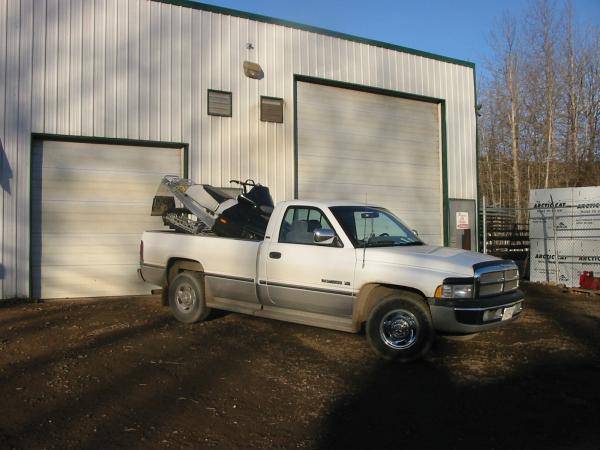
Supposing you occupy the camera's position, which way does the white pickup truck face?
facing the viewer and to the right of the viewer

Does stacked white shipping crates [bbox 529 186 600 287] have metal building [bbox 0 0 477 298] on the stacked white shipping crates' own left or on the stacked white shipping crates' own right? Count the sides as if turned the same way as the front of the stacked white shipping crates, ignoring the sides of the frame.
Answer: on the stacked white shipping crates' own right

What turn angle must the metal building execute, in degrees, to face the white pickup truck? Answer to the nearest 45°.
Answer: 0° — it already faces it

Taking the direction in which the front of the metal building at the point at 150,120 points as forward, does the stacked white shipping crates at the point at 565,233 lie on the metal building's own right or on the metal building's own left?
on the metal building's own left

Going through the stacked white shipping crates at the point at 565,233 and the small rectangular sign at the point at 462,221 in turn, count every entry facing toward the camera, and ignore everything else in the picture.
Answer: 2

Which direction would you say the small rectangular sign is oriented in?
toward the camera

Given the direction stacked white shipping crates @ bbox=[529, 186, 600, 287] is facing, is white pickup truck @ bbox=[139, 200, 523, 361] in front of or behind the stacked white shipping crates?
in front

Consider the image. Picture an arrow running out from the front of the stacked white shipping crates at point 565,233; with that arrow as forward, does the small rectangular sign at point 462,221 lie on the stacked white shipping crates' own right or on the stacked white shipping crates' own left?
on the stacked white shipping crates' own right

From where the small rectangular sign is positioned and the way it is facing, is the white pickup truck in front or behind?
in front

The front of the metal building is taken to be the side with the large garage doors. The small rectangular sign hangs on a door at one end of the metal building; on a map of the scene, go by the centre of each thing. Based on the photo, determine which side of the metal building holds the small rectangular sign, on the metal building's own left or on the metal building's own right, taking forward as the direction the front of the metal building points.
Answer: on the metal building's own left

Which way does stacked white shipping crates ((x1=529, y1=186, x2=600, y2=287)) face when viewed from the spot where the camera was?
facing the viewer
